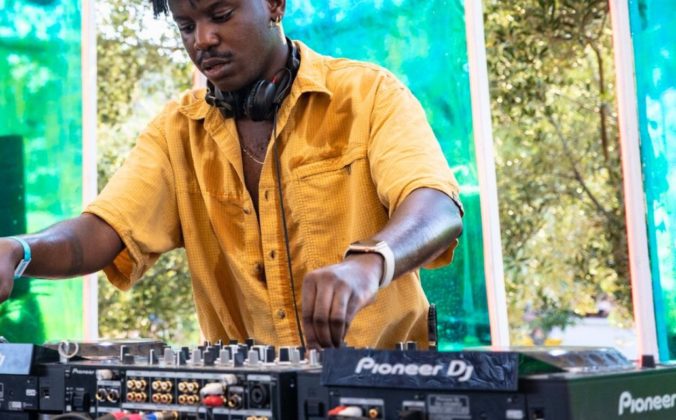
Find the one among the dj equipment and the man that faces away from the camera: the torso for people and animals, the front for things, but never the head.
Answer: the dj equipment

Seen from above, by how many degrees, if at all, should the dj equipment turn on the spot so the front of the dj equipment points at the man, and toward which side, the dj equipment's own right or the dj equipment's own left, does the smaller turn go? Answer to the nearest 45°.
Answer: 0° — it already faces them

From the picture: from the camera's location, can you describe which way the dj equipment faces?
facing away from the viewer

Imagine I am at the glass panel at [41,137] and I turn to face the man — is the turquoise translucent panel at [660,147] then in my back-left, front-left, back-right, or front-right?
front-left

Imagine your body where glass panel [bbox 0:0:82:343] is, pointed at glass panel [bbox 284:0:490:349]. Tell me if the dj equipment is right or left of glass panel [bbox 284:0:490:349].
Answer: right

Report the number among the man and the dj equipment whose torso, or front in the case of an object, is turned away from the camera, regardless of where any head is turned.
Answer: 1

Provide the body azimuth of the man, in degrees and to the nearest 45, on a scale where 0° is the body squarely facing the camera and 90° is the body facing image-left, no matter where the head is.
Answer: approximately 45°

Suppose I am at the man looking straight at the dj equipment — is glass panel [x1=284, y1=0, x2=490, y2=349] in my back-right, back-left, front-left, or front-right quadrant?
back-left

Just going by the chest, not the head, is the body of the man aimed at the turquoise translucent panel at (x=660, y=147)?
no

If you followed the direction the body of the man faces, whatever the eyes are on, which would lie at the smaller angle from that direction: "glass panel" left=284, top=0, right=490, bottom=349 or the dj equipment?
the dj equipment

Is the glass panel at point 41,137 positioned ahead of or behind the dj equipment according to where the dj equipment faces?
ahead

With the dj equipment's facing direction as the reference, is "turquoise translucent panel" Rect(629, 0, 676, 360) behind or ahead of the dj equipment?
ahead

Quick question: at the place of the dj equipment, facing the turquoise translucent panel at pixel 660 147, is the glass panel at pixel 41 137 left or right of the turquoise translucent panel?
left

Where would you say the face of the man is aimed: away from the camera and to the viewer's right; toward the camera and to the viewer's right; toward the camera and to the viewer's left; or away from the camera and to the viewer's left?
toward the camera and to the viewer's left

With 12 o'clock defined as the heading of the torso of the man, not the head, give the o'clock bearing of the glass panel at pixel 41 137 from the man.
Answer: The glass panel is roughly at 4 o'clock from the man.
